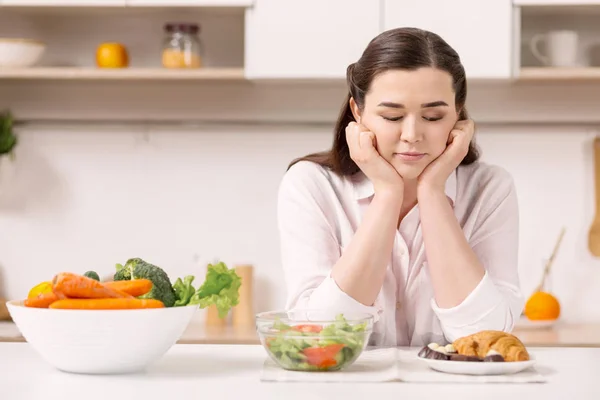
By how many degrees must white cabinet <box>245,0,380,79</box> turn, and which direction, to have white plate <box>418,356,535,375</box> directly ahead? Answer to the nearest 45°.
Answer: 0° — it already faces it

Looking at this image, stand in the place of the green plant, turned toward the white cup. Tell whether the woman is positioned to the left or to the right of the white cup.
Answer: right

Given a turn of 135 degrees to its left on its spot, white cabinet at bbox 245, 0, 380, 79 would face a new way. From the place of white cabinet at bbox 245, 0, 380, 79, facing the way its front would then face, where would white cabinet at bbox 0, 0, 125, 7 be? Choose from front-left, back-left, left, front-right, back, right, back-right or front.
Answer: back-left

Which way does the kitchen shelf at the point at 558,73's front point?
toward the camera

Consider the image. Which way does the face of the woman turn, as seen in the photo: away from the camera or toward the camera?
toward the camera

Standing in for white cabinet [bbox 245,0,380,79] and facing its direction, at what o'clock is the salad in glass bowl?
The salad in glass bowl is roughly at 12 o'clock from the white cabinet.

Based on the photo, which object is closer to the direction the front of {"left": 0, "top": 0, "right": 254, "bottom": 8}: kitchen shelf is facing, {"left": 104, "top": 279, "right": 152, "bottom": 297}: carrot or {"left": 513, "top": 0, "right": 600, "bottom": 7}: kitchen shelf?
the carrot

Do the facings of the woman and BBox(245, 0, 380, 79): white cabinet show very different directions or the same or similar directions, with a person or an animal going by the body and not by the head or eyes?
same or similar directions

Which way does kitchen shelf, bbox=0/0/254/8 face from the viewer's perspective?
toward the camera

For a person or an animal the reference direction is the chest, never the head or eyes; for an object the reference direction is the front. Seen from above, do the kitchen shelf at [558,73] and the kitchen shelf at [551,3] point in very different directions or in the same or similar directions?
same or similar directions

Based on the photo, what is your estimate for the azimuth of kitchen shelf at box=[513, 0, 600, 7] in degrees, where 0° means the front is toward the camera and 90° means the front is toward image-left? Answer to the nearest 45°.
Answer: approximately 0°

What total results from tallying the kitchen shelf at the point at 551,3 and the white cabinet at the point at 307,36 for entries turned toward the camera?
2

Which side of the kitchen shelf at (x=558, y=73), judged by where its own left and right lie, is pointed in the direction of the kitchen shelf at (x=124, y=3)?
right

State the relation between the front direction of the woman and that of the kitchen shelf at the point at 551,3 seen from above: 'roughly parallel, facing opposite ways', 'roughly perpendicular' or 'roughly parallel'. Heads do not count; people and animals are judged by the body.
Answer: roughly parallel

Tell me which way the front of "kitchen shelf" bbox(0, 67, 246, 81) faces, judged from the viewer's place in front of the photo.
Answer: facing the viewer
